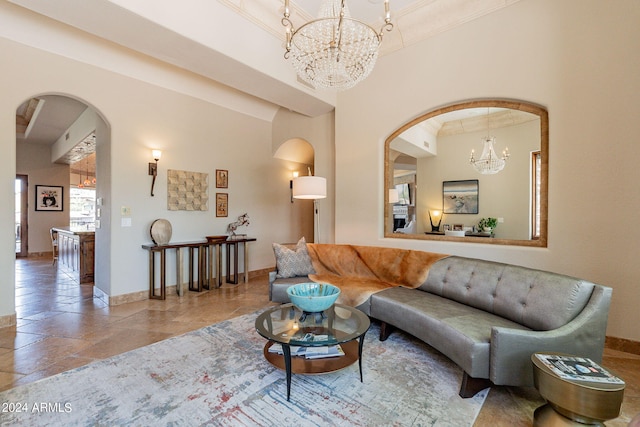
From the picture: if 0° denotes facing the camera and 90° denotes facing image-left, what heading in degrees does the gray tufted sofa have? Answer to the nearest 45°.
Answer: approximately 45°

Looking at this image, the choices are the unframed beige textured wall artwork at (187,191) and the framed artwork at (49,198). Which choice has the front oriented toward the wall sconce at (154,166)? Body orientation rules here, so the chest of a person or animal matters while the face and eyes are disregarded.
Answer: the framed artwork at (49,198)

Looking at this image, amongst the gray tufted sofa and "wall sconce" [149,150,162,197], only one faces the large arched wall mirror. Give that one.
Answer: the wall sconce

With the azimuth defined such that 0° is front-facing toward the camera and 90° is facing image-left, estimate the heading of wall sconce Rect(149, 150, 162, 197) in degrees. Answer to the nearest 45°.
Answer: approximately 315°

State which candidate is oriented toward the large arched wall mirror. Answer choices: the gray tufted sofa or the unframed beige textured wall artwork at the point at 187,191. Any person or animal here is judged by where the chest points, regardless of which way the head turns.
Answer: the unframed beige textured wall artwork

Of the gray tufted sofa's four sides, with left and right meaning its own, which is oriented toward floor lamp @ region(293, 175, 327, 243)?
right
